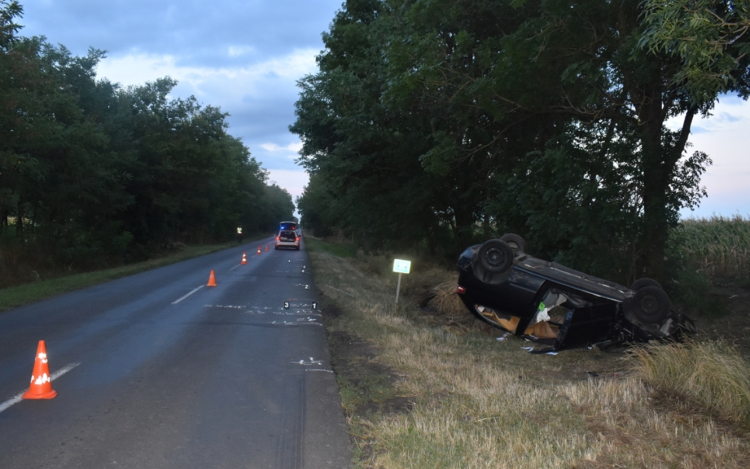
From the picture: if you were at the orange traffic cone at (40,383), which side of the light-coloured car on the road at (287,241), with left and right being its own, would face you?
back

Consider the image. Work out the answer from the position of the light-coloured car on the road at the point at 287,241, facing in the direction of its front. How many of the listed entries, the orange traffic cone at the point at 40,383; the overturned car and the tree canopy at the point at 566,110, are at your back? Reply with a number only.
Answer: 3

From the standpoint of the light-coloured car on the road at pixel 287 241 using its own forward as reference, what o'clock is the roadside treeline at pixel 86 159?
The roadside treeline is roughly at 7 o'clock from the light-coloured car on the road.

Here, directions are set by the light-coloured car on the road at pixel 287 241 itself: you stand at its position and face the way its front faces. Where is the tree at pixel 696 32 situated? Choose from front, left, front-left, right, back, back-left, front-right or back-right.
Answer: back

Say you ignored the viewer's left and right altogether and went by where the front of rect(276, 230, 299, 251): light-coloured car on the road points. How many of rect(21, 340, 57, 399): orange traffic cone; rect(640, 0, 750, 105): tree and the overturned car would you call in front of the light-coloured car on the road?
0

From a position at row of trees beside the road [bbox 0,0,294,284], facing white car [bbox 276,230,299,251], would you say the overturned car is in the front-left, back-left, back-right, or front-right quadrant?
back-right

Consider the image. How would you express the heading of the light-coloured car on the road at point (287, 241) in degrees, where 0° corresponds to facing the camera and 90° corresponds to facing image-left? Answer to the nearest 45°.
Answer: approximately 180°

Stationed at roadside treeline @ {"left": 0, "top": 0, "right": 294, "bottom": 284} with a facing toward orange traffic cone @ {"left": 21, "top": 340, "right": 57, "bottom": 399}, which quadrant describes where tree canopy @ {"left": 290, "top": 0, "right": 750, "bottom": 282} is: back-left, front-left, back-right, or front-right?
front-left

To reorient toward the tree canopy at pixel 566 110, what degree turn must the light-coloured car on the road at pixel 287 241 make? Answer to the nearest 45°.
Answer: approximately 180°

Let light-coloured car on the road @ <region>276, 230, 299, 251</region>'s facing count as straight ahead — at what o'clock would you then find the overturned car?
The overturned car is roughly at 6 o'clock from the light-coloured car on the road.

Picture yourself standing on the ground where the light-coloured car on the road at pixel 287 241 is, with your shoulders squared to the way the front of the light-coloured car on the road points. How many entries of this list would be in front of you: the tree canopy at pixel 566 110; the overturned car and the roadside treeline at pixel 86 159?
0
